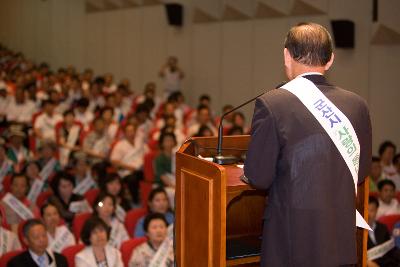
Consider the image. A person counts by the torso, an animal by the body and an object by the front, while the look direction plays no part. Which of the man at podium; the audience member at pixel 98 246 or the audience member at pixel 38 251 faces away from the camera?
the man at podium

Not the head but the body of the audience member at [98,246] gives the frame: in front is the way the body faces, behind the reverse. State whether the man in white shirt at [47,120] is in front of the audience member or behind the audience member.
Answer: behind

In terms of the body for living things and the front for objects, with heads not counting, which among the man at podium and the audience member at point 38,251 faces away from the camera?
the man at podium

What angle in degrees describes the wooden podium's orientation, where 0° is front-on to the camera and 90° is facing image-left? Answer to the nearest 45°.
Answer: approximately 135°

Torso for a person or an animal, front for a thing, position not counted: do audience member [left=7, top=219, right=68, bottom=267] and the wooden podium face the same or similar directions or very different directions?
very different directions

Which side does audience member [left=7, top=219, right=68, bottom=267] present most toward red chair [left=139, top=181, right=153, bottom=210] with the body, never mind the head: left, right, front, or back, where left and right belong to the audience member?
left

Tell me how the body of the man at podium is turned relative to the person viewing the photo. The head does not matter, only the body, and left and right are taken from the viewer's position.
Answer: facing away from the viewer

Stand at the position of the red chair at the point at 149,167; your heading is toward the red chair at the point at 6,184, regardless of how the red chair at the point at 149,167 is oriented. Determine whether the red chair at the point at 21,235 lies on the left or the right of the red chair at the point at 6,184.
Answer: left

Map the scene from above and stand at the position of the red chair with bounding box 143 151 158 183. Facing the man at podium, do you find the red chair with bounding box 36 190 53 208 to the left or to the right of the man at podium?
right

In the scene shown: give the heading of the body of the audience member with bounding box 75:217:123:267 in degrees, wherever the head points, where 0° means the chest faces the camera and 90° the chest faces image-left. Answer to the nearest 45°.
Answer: approximately 315°

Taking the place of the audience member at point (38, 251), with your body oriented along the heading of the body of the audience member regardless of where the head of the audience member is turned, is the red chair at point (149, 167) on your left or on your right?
on your left
